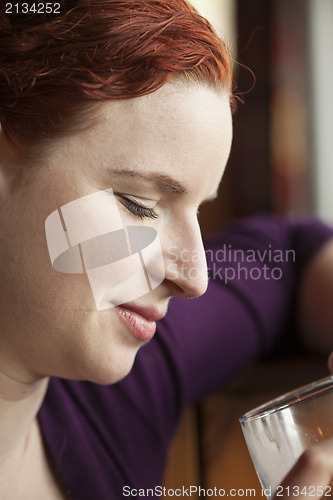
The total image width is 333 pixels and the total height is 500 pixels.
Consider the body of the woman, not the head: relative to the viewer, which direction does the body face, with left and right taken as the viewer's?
facing the viewer and to the right of the viewer

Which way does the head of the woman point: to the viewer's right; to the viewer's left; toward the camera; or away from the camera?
to the viewer's right
